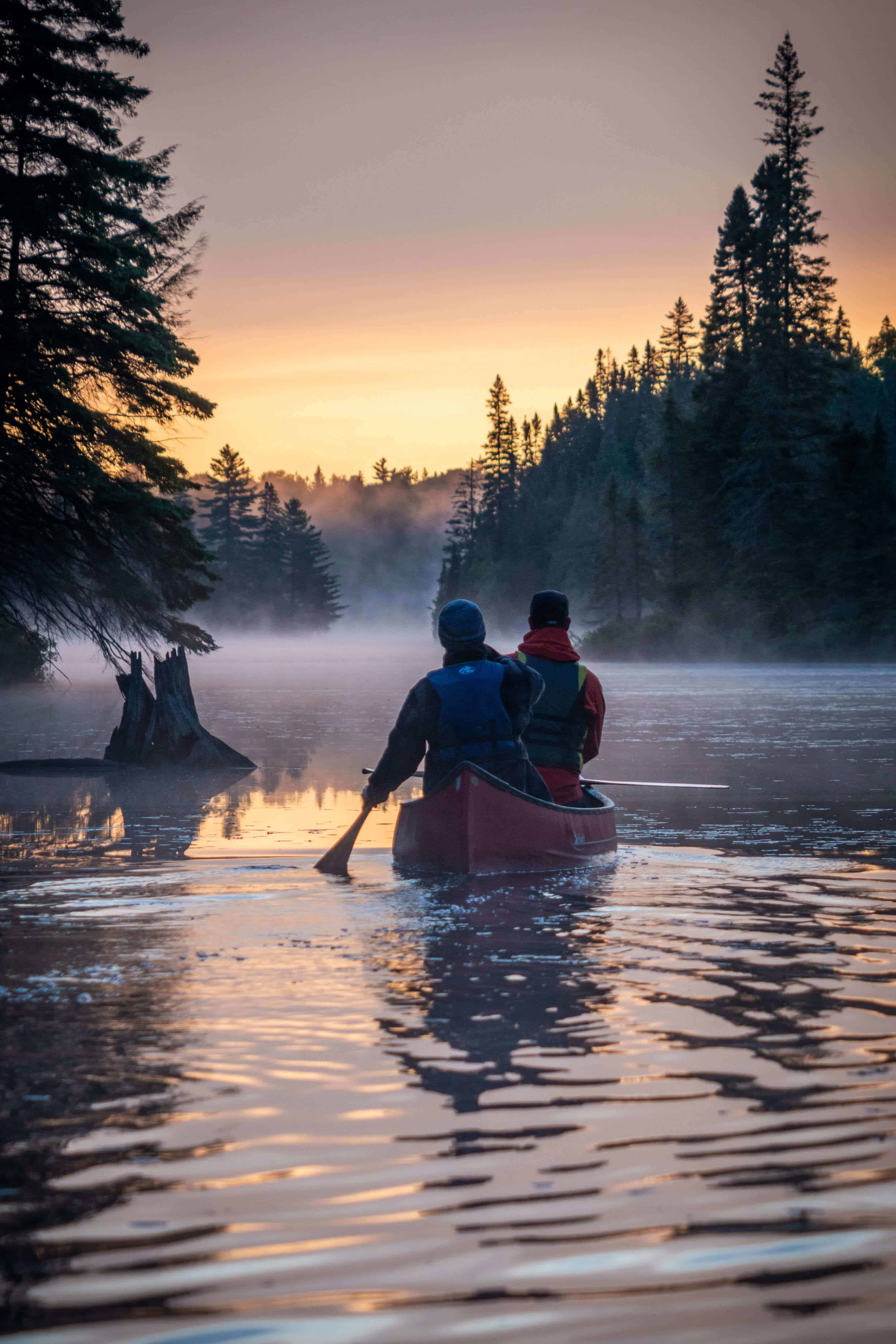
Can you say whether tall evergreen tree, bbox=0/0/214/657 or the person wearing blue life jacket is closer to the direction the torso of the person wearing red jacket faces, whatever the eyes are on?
the tall evergreen tree

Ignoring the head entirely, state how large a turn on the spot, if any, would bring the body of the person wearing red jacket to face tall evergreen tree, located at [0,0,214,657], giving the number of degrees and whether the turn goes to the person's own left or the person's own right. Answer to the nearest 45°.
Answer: approximately 45° to the person's own left

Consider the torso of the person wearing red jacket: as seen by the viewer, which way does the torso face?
away from the camera

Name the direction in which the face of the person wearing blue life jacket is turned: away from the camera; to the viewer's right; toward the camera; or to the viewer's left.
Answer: away from the camera

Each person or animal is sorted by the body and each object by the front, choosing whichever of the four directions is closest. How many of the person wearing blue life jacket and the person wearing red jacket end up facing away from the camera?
2

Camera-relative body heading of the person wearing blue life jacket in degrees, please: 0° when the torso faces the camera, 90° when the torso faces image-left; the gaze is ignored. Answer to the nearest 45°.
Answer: approximately 180°

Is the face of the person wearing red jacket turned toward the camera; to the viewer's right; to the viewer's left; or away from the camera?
away from the camera

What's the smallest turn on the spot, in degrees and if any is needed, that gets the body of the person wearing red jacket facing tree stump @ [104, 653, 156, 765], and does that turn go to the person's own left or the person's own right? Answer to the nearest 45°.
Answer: approximately 45° to the person's own left
